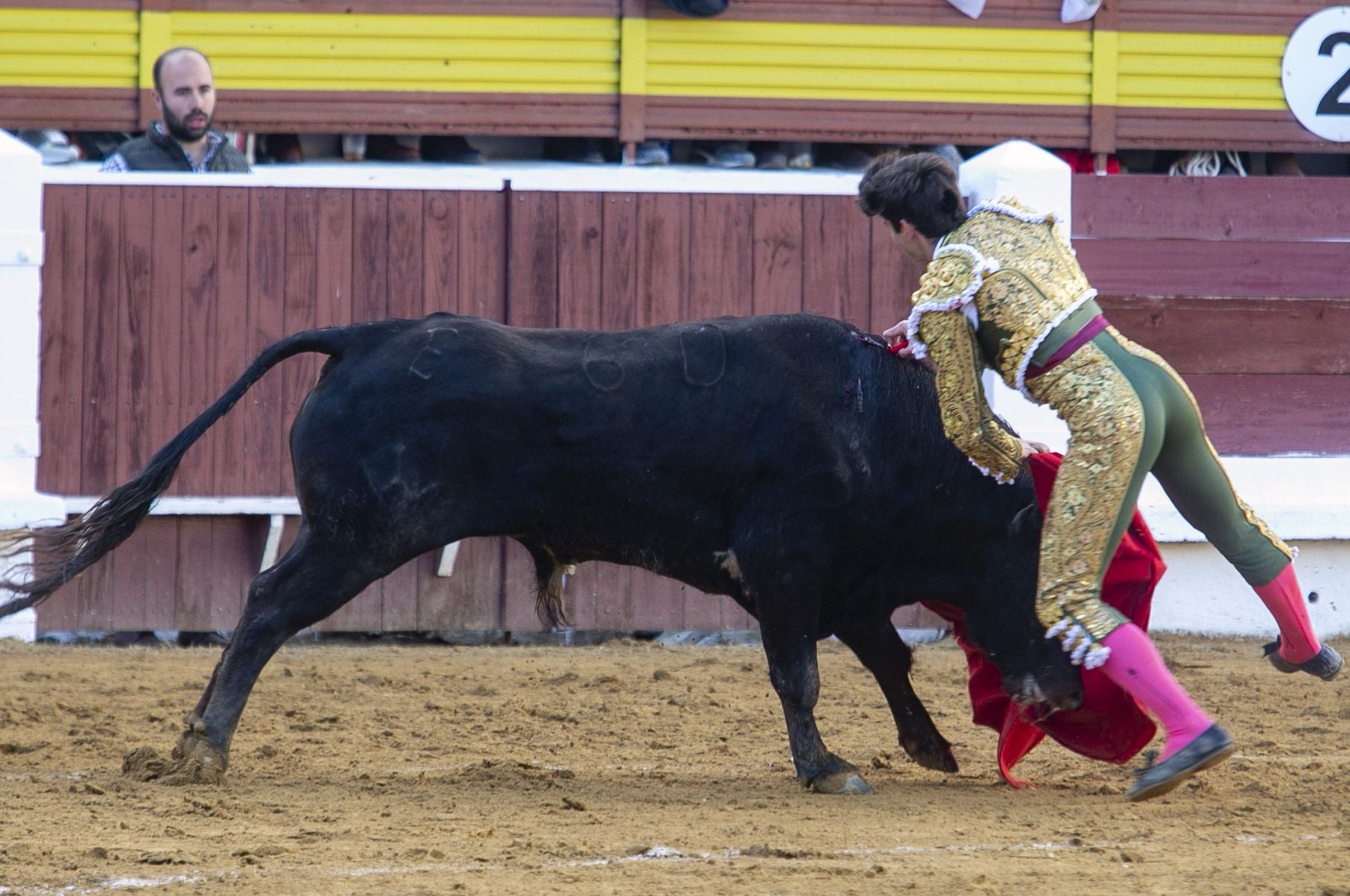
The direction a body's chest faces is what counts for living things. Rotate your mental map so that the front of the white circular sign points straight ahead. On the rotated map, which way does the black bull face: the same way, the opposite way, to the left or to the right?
to the left

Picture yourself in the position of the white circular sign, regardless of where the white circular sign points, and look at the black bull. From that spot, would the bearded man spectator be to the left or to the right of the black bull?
right

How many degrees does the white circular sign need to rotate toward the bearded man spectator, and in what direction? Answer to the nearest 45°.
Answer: approximately 45° to its right

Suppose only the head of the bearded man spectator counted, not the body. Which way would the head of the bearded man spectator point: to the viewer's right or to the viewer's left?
to the viewer's right

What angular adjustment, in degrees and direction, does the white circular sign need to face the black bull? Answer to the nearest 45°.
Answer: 0° — it already faces it

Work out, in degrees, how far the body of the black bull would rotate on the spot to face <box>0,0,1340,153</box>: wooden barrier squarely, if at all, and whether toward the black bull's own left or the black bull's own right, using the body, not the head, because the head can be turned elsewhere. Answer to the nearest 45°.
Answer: approximately 90° to the black bull's own left

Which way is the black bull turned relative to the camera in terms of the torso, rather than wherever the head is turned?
to the viewer's right

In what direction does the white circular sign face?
toward the camera

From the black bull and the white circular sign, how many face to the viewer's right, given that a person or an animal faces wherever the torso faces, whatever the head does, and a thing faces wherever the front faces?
1
